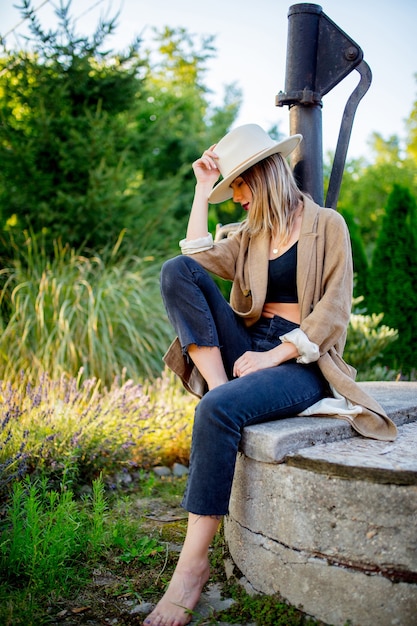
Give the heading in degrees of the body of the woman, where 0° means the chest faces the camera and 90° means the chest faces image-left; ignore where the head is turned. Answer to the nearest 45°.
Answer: approximately 45°

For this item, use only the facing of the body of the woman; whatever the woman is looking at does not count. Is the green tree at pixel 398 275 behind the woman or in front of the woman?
behind

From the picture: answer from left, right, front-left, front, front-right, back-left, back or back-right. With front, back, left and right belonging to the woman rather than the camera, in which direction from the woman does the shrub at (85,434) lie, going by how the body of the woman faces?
right

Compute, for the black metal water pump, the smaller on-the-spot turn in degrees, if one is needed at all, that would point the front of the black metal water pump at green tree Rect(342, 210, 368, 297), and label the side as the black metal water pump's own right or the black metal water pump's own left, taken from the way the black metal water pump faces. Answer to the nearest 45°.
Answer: approximately 90° to the black metal water pump's own right

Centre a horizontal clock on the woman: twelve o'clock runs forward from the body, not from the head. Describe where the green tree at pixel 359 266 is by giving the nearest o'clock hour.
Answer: The green tree is roughly at 5 o'clock from the woman.

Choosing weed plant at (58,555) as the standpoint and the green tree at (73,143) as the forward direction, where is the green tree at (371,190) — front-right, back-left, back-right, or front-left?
front-right

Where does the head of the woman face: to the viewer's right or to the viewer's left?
to the viewer's left

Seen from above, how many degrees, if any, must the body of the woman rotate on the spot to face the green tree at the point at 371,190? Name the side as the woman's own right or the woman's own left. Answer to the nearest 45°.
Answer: approximately 135° to the woman's own right

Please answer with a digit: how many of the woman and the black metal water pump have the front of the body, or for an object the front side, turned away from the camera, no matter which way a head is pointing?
0

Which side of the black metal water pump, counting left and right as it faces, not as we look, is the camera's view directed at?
left
